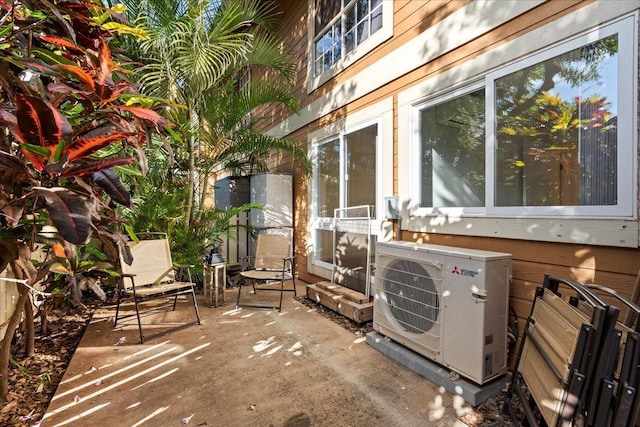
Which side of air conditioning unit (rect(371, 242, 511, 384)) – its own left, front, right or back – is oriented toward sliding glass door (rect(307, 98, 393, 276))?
right

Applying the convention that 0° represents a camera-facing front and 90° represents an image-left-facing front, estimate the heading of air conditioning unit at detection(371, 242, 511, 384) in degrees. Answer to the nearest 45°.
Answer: approximately 45°

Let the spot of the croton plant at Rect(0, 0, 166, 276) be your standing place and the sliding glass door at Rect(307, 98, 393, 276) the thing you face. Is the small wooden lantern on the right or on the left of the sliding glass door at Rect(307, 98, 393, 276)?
left

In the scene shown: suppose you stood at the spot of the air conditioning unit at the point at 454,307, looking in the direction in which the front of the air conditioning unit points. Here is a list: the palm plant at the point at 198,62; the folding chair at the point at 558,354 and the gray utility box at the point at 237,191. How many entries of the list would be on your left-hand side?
1

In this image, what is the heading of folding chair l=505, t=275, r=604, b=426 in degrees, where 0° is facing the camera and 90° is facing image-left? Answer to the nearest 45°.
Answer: approximately 45°

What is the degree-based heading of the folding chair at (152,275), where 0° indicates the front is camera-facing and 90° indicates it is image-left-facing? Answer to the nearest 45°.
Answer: approximately 315°

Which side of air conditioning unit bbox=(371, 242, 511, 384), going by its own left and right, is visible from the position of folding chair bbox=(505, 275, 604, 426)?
left

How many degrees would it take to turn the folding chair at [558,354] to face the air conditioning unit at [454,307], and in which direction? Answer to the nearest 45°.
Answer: approximately 90° to its right

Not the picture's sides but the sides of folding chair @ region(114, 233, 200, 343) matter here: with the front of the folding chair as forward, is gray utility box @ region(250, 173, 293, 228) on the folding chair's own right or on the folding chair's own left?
on the folding chair's own left
